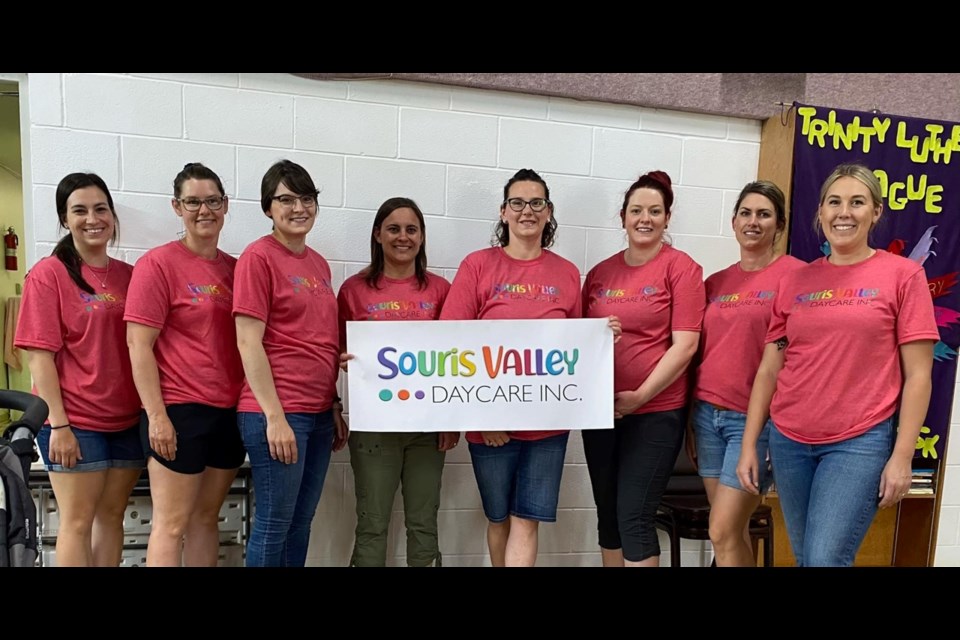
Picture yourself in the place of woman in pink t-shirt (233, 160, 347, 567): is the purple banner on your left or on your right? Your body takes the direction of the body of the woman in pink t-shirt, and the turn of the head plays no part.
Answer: on your left

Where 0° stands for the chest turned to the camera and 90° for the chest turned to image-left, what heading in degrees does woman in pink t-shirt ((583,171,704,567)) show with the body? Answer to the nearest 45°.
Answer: approximately 45°

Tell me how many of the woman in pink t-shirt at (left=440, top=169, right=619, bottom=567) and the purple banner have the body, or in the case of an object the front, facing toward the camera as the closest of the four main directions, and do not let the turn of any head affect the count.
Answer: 2

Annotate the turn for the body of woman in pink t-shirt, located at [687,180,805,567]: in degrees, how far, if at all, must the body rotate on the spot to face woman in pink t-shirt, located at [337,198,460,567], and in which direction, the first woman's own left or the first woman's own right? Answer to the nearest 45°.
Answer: approximately 45° to the first woman's own right

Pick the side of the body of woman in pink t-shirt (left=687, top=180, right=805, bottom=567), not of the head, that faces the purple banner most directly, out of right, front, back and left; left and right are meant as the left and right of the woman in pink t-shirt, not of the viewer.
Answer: back

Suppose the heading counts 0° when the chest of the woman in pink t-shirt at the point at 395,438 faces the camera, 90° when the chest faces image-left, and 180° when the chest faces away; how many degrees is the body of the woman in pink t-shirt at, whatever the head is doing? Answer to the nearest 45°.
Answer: approximately 0°
